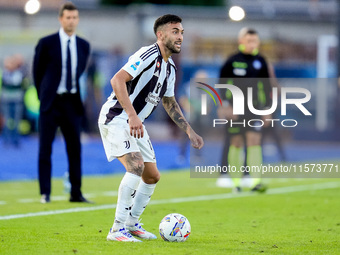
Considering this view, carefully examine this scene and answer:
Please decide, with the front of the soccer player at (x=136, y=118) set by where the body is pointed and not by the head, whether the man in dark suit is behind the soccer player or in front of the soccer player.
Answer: behind

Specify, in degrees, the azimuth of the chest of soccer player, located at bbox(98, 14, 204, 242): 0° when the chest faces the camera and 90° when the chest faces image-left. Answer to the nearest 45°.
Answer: approximately 315°

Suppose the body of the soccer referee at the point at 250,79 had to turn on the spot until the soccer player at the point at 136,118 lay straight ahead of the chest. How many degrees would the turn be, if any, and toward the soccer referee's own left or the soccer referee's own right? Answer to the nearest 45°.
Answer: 0° — they already face them

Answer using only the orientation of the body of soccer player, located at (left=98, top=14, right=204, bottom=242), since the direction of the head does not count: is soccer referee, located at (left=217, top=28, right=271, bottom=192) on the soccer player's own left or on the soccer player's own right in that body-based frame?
on the soccer player's own left

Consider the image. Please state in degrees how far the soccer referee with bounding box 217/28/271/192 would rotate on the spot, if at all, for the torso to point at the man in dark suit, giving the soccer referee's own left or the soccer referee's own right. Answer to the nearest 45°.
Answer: approximately 45° to the soccer referee's own right

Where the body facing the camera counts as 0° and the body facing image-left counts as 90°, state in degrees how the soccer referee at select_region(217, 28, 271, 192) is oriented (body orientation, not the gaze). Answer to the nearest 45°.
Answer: approximately 0°
